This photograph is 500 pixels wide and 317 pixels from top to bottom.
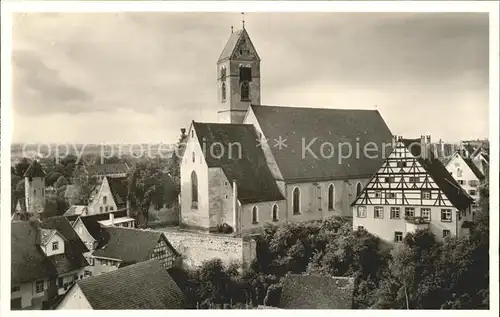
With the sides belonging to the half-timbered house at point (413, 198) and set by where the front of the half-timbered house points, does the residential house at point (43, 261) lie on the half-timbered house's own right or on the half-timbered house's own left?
on the half-timbered house's own right

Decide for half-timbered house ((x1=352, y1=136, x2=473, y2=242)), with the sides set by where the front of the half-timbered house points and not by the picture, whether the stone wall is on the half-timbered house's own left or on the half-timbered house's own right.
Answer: on the half-timbered house's own right

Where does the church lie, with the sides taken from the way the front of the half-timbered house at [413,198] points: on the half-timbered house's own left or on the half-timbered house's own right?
on the half-timbered house's own right

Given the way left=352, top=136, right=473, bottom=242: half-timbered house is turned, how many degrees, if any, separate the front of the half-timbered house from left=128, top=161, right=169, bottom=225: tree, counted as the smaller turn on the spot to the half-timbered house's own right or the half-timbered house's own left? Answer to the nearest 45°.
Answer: approximately 90° to the half-timbered house's own right

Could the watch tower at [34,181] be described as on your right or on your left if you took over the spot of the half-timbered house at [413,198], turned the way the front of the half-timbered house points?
on your right

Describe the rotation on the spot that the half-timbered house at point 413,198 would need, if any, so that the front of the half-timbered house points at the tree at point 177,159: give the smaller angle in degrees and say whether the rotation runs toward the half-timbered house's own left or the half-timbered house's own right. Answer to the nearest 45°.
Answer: approximately 90° to the half-timbered house's own right

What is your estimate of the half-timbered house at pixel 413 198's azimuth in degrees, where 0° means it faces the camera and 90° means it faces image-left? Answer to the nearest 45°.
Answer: approximately 0°
